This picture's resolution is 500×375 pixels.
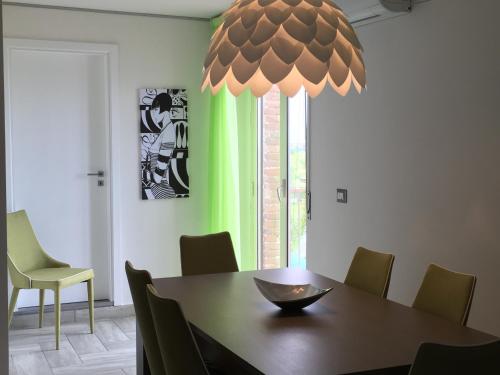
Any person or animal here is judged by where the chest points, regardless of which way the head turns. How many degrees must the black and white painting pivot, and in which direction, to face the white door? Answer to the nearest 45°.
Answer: approximately 90° to its right

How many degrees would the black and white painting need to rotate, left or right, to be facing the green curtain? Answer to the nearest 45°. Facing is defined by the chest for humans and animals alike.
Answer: approximately 90° to its left

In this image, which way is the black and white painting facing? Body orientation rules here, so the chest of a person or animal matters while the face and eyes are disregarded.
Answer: toward the camera

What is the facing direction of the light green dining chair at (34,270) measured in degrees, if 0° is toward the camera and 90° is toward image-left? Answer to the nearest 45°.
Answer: approximately 315°

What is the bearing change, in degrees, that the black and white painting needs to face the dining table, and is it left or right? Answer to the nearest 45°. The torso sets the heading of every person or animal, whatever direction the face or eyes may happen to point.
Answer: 0° — it already faces it

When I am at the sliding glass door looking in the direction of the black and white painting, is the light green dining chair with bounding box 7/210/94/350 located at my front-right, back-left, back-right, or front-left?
front-left

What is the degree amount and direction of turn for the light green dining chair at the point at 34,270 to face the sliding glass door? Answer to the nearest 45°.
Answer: approximately 45° to its left

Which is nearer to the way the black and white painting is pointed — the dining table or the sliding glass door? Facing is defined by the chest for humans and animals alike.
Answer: the dining table

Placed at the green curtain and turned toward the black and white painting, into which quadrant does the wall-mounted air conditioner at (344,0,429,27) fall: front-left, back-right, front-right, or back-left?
back-left

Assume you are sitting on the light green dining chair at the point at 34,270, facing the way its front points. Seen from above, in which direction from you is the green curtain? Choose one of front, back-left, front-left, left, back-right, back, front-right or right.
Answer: front-left

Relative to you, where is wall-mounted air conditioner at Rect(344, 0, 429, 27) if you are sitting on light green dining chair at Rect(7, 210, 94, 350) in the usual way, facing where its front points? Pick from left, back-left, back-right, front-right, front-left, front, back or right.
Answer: front

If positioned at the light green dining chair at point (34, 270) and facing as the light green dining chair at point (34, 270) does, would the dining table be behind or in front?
in front

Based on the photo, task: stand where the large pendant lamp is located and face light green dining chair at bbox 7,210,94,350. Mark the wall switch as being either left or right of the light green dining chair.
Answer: right

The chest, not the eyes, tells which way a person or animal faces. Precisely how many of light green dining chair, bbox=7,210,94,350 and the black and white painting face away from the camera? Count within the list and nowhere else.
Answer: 0
